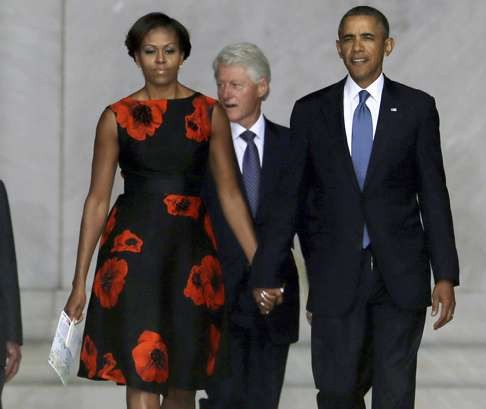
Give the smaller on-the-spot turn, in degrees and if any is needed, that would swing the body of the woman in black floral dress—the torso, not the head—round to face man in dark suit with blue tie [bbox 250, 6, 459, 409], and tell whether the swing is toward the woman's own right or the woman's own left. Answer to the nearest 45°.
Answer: approximately 90° to the woman's own left

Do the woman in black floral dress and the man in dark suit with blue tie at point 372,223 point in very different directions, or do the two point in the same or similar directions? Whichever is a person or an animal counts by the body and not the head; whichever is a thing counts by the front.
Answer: same or similar directions

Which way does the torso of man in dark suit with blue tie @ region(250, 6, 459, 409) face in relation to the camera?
toward the camera

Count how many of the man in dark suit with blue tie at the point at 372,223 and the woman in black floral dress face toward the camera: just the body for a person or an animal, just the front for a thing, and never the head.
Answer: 2

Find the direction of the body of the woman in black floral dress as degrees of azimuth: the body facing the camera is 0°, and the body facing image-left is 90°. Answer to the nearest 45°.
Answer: approximately 0°

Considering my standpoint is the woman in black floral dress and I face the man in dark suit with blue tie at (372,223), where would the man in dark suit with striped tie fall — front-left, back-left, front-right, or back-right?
front-left

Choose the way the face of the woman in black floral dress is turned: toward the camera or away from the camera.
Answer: toward the camera

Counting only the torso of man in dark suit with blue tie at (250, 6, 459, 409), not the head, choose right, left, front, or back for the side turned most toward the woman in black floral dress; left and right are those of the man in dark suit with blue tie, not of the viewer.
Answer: right

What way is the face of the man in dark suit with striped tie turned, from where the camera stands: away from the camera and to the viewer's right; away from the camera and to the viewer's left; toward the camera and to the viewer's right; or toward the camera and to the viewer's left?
toward the camera and to the viewer's left

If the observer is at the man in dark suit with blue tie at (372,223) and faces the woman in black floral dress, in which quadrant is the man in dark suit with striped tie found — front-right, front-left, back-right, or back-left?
front-right
